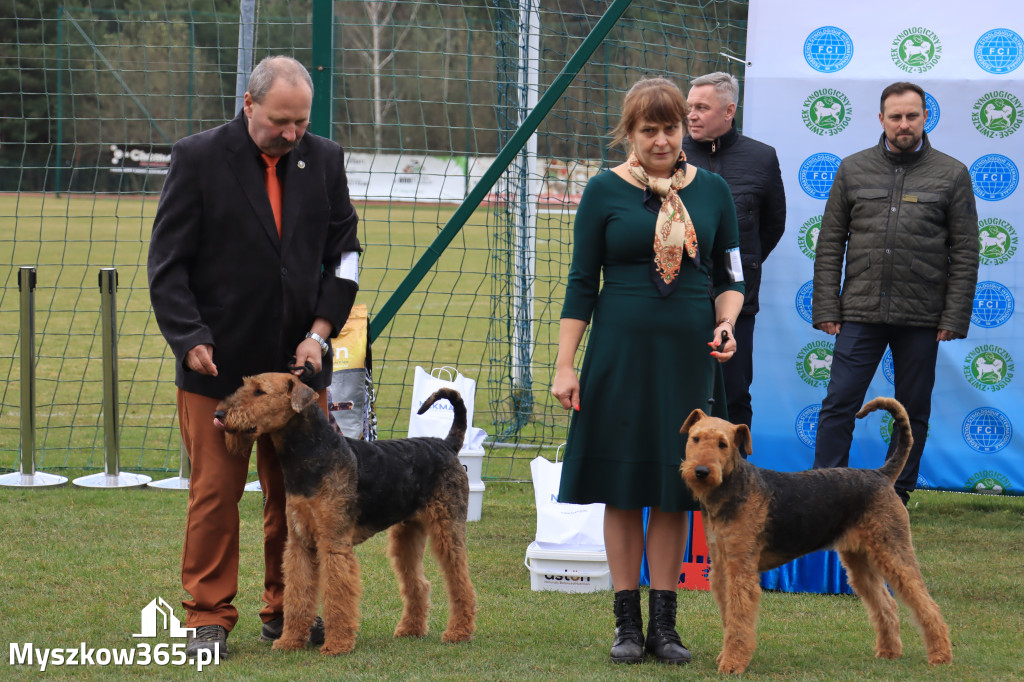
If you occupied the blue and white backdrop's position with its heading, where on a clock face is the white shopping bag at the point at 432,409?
The white shopping bag is roughly at 2 o'clock from the blue and white backdrop.

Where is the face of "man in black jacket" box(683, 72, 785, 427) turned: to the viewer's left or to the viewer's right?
to the viewer's left

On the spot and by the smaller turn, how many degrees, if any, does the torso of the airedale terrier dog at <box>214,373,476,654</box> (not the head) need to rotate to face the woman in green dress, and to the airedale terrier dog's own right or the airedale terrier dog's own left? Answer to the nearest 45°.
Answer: approximately 135° to the airedale terrier dog's own left

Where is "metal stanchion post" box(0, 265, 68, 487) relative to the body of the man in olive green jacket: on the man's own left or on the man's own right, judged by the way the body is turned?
on the man's own right

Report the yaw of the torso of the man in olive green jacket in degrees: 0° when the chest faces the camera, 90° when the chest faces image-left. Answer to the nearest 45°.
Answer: approximately 0°

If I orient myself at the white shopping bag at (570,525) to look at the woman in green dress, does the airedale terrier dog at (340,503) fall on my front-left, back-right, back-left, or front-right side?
front-right

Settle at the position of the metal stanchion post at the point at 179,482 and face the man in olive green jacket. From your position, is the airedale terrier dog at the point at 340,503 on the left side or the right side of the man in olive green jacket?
right

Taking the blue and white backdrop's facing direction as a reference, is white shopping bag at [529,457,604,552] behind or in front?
in front

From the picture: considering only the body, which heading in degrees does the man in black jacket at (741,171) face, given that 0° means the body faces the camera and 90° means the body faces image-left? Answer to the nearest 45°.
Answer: approximately 45°

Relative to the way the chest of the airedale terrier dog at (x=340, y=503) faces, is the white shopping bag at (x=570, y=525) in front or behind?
behind

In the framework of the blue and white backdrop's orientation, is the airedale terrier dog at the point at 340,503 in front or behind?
in front

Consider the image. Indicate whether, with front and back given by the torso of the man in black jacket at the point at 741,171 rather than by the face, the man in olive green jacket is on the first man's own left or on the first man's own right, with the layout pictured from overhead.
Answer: on the first man's own left

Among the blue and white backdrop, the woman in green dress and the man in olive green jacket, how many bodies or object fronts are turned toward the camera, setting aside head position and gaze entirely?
3

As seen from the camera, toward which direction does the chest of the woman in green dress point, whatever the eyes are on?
toward the camera

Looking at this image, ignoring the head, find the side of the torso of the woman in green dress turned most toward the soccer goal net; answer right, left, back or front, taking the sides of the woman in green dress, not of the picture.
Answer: back
